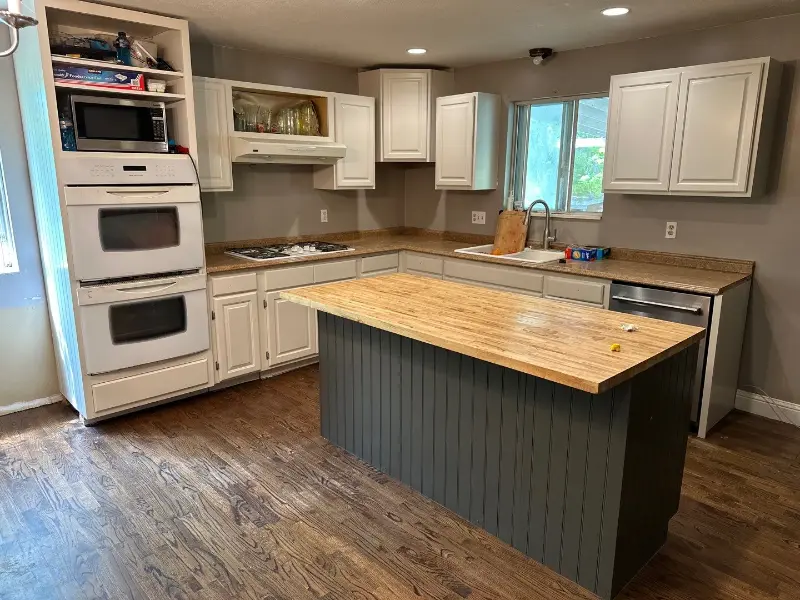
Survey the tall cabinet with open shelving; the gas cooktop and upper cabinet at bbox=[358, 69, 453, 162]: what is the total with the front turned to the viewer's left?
0

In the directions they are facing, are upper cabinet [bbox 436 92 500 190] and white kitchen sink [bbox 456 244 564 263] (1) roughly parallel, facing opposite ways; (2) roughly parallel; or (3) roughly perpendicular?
roughly parallel

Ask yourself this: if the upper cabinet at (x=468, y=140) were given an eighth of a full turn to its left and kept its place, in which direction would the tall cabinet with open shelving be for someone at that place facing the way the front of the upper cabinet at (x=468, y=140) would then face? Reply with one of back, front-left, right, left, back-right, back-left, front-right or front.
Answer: front-right

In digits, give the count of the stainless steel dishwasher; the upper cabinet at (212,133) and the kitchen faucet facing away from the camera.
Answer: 0

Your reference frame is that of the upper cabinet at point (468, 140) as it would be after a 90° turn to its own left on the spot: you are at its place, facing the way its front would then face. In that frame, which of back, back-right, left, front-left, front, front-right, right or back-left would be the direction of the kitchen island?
front-right

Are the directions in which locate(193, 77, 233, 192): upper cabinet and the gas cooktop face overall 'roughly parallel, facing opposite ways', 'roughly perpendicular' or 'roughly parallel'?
roughly parallel

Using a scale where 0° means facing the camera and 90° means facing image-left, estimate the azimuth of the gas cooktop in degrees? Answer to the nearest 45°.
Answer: approximately 315°

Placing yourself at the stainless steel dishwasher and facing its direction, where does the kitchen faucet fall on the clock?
The kitchen faucet is roughly at 3 o'clock from the stainless steel dishwasher.

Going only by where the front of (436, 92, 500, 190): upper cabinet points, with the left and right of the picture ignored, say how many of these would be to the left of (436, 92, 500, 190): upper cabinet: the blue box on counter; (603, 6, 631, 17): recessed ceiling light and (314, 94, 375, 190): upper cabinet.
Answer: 2

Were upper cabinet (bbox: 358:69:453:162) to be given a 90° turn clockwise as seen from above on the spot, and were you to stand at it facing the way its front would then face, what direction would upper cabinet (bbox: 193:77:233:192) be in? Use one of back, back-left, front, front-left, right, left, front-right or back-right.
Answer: front-left

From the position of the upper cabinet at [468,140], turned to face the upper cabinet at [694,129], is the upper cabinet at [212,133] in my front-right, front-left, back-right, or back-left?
back-right

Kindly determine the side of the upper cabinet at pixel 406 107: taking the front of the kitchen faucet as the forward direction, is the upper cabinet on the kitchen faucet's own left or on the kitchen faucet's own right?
on the kitchen faucet's own right

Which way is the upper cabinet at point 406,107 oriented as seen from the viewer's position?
toward the camera

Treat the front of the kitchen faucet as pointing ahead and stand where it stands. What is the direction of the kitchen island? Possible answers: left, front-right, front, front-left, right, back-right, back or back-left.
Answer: front-left

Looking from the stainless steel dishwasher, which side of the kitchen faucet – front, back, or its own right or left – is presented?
left
